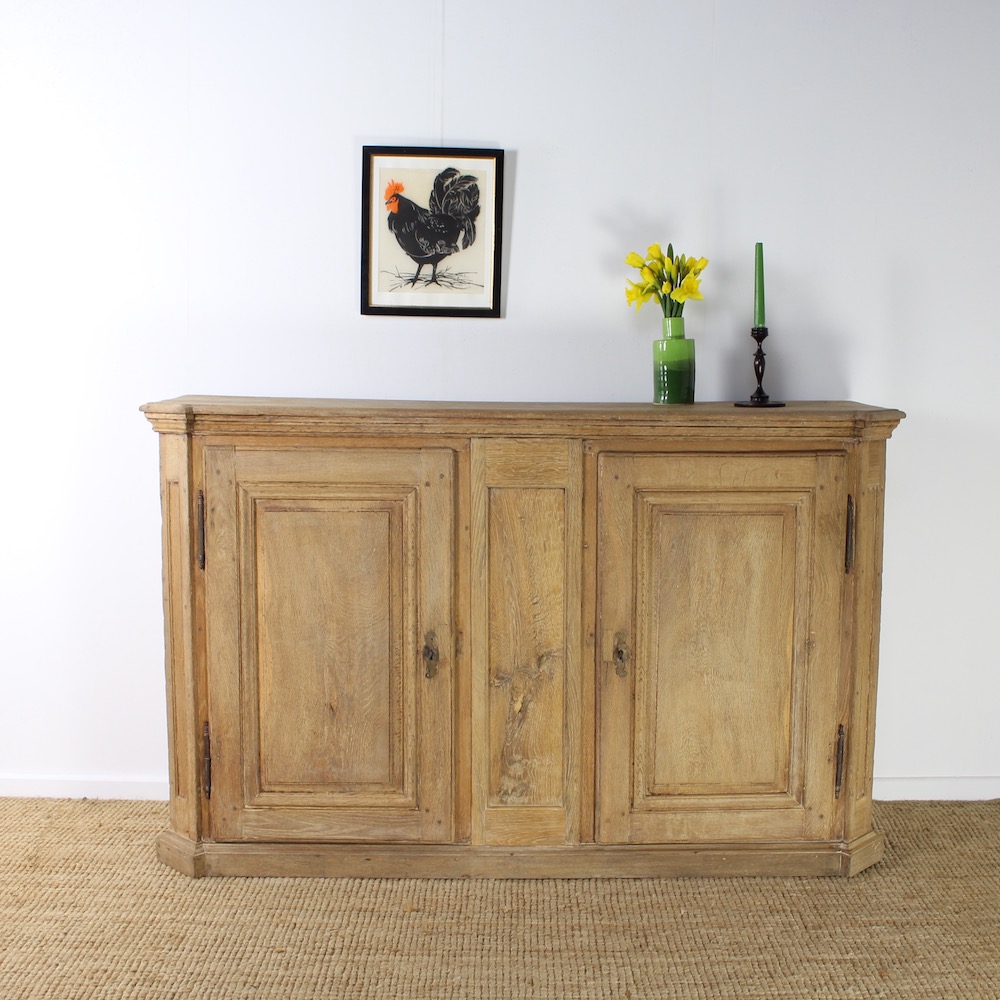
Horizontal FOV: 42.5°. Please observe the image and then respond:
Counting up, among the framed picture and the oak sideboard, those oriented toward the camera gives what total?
2

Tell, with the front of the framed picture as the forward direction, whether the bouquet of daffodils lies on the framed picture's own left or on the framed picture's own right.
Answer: on the framed picture's own left

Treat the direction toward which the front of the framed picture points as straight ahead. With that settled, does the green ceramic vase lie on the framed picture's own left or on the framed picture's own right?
on the framed picture's own left

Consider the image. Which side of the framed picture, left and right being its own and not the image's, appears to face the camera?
front

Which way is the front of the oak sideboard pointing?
toward the camera

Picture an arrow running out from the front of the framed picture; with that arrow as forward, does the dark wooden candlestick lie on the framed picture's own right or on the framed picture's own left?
on the framed picture's own left

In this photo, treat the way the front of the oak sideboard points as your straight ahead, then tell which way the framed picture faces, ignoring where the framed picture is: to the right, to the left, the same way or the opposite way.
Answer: the same way
